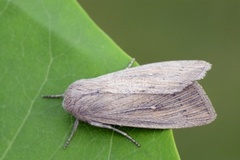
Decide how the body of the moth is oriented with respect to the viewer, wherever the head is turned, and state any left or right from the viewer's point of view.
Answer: facing to the left of the viewer
